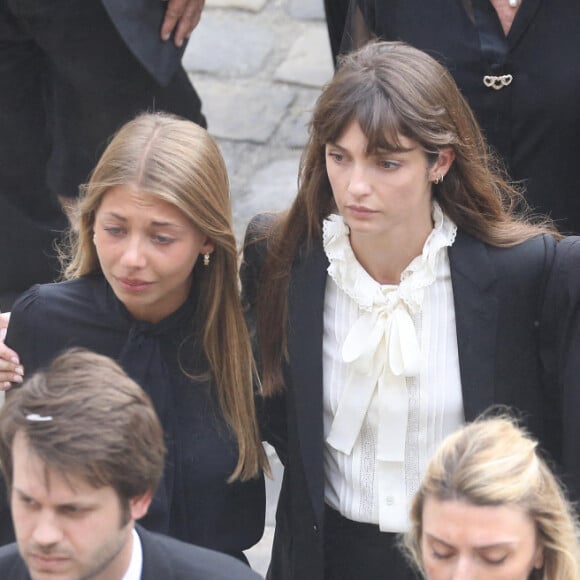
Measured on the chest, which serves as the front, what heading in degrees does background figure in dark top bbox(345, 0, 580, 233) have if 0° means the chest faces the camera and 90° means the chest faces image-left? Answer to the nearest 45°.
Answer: approximately 0°

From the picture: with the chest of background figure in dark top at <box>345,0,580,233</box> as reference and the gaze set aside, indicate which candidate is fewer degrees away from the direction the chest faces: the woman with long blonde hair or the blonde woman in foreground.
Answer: the blonde woman in foreground

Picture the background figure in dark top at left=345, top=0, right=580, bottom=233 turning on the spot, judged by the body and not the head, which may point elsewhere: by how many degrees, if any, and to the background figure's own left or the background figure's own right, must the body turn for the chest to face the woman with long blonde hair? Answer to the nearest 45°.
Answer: approximately 45° to the background figure's own right

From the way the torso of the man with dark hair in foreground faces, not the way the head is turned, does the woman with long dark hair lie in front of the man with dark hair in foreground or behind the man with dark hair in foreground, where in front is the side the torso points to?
behind

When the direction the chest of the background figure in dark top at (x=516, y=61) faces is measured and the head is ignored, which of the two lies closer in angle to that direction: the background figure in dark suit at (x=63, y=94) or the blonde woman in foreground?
the blonde woman in foreground

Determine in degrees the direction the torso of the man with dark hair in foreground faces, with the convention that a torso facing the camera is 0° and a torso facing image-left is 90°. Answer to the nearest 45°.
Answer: approximately 45°

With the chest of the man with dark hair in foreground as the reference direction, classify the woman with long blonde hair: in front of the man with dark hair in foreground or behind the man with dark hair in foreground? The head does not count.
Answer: behind

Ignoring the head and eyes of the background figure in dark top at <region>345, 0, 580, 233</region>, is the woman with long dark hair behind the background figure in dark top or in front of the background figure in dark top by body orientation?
in front

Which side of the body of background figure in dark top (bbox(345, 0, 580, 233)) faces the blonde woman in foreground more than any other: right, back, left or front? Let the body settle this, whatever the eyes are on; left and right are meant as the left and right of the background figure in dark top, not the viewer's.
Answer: front

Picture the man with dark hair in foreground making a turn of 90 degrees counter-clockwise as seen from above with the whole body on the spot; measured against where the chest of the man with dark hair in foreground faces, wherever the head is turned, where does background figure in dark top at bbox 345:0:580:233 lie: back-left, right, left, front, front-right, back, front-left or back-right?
left

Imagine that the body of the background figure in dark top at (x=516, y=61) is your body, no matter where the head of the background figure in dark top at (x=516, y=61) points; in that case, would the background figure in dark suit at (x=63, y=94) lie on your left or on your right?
on your right
